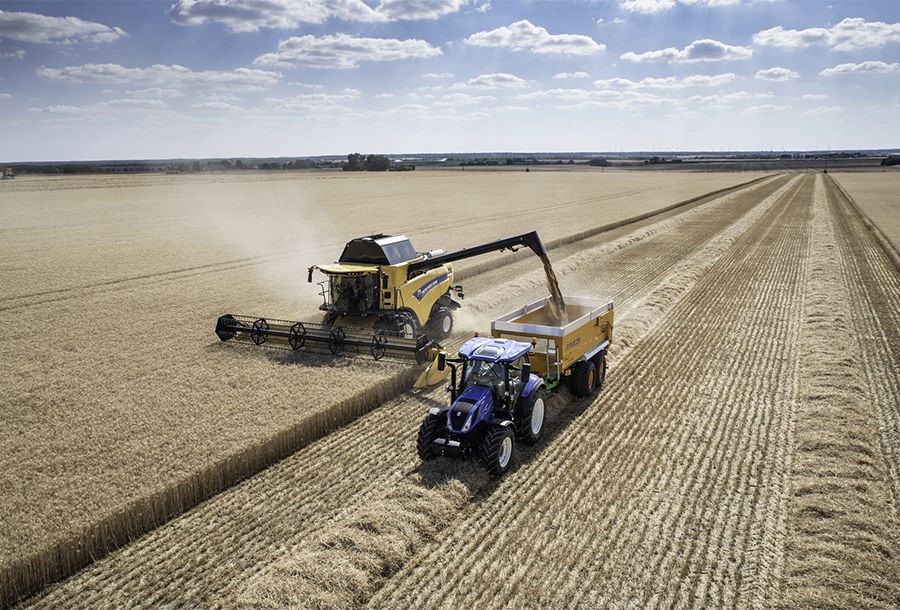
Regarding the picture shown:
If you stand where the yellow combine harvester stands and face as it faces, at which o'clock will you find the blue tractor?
The blue tractor is roughly at 10 o'clock from the yellow combine harvester.

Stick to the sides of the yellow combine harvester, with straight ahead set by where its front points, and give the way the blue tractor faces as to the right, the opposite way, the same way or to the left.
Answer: the same way

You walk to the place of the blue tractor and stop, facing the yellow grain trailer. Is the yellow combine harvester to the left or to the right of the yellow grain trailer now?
left

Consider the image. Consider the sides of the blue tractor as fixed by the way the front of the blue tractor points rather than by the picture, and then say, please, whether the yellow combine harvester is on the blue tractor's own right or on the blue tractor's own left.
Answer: on the blue tractor's own right

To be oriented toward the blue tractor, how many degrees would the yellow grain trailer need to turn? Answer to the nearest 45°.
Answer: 0° — it already faces it

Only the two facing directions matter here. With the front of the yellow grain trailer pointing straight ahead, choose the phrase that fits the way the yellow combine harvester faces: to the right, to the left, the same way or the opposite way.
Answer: the same way

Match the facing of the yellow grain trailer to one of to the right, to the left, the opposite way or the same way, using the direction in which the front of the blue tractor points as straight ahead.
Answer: the same way

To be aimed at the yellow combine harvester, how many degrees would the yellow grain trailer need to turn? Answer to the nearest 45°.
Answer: approximately 90° to its right

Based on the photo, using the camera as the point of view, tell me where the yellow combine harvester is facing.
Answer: facing the viewer and to the left of the viewer

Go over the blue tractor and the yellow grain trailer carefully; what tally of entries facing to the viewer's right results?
0

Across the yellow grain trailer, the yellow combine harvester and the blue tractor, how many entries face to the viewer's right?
0

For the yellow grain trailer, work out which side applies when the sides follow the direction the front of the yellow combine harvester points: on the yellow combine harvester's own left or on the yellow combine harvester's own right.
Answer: on the yellow combine harvester's own left

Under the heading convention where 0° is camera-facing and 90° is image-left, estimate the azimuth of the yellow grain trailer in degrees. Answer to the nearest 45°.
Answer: approximately 45°
